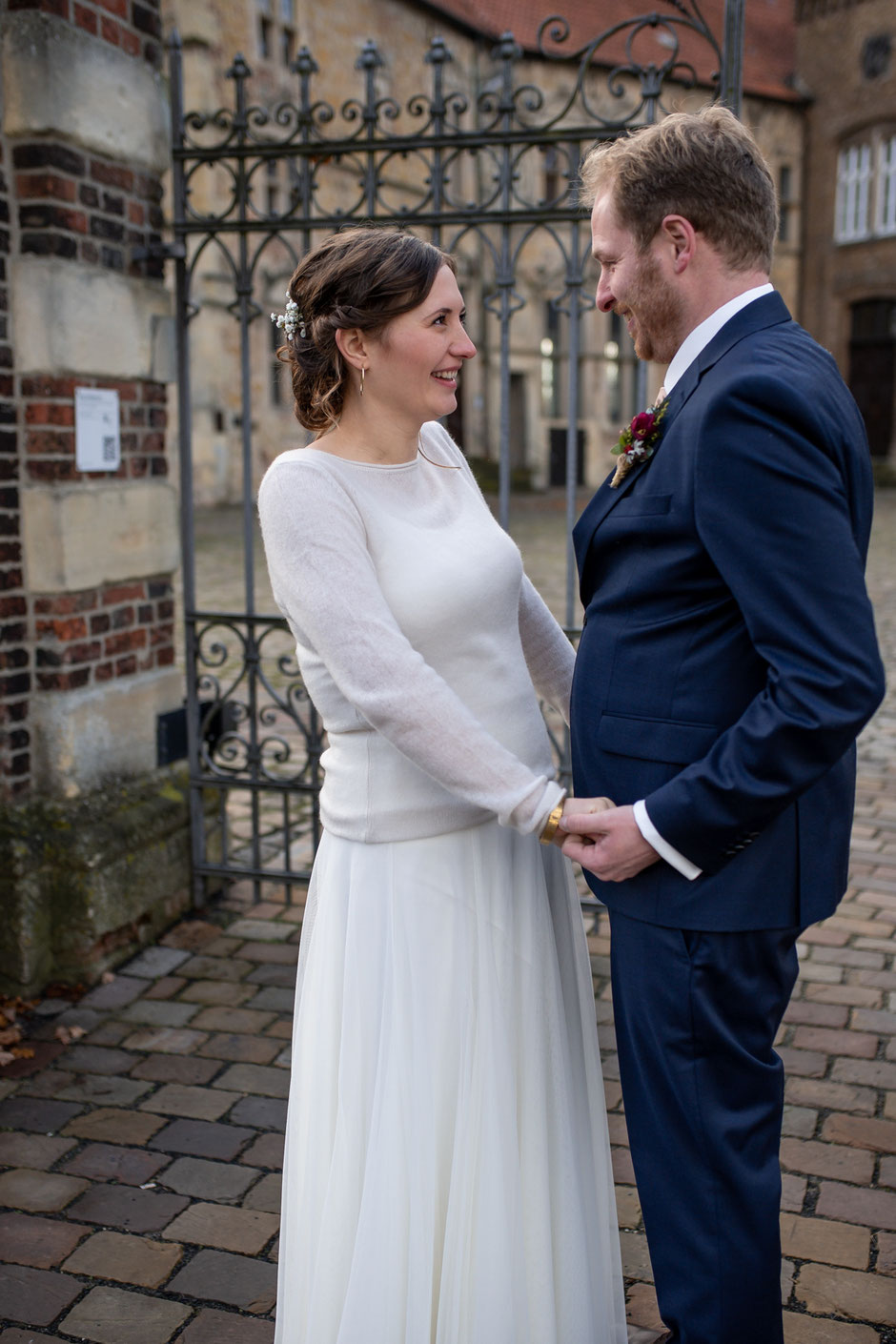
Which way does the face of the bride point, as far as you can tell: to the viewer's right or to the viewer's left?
to the viewer's right

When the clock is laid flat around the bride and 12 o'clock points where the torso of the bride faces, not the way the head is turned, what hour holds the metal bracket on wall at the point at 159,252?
The metal bracket on wall is roughly at 7 o'clock from the bride.

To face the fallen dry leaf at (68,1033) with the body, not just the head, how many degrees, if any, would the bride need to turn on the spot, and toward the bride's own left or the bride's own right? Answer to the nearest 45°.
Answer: approximately 180°

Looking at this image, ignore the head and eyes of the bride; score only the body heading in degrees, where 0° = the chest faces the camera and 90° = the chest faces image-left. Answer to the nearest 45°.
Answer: approximately 315°

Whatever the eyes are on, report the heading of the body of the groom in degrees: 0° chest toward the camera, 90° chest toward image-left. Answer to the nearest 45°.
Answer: approximately 90°

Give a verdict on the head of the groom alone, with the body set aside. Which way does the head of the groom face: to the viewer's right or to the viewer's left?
to the viewer's left

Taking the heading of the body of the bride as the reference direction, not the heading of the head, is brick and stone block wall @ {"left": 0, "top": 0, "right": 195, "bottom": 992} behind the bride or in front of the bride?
behind

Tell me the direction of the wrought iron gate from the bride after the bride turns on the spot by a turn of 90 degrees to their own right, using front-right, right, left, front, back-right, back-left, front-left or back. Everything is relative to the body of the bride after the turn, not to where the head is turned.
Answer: back-right

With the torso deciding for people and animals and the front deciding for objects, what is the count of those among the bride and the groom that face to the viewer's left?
1
